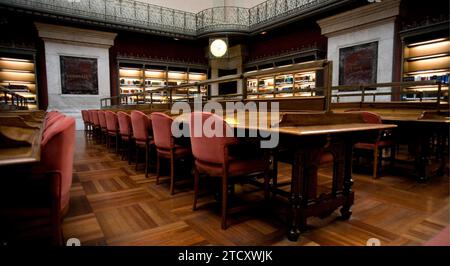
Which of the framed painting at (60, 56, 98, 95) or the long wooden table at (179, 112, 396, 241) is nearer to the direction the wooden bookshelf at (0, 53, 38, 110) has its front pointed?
the long wooden table

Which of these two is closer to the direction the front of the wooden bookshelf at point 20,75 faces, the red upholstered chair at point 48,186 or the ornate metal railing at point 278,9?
the red upholstered chair

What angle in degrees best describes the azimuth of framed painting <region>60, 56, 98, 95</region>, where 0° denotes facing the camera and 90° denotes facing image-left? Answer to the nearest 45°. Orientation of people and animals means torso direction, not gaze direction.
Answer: approximately 0°

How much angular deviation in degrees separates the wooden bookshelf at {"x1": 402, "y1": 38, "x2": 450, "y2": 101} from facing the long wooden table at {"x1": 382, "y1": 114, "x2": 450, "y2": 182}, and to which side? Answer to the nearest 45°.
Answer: approximately 45° to its left

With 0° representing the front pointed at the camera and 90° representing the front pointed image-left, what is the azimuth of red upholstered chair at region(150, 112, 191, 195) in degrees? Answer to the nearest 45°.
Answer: approximately 225°

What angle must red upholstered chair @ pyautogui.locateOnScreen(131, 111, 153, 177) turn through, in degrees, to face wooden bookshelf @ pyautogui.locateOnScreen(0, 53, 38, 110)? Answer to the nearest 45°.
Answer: approximately 90° to its left
